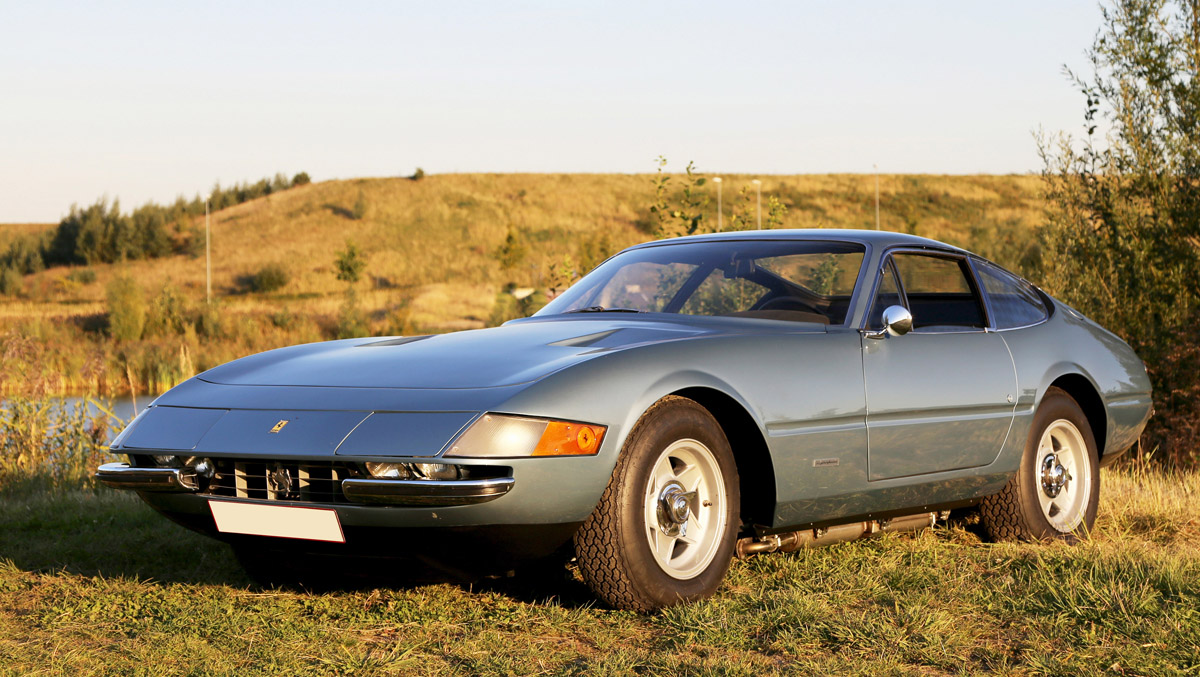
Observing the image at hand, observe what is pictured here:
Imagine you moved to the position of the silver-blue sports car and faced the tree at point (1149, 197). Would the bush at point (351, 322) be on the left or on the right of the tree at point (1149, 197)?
left

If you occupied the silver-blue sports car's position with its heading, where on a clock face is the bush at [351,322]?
The bush is roughly at 4 o'clock from the silver-blue sports car.

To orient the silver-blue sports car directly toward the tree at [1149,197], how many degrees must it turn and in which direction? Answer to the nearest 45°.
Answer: approximately 180°

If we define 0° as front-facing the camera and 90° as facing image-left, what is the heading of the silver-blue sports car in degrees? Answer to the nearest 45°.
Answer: approximately 45°

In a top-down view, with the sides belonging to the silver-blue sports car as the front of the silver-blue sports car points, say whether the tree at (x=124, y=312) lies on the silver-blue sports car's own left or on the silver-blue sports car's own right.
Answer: on the silver-blue sports car's own right

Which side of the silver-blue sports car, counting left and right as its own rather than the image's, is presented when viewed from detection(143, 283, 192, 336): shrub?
right

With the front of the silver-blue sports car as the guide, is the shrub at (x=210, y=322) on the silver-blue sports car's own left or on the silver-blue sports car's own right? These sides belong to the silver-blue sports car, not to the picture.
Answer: on the silver-blue sports car's own right
